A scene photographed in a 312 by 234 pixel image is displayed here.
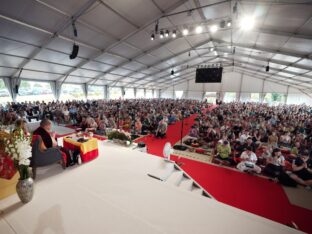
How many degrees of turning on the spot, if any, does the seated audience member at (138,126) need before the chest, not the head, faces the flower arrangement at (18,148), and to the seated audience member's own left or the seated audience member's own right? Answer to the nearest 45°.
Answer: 0° — they already face it

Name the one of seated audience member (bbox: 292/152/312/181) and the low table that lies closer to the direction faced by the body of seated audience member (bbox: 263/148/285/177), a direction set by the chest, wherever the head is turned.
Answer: the low table

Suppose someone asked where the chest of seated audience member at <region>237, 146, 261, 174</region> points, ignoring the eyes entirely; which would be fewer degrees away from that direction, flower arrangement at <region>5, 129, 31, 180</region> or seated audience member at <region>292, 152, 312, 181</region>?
the flower arrangement

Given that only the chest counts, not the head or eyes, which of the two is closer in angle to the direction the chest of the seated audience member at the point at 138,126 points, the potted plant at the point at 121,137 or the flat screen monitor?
the potted plant

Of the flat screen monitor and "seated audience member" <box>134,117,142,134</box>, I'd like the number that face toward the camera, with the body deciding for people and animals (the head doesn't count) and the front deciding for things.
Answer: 2

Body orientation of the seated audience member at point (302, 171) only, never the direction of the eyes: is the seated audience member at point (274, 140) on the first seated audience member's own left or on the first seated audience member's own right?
on the first seated audience member's own right

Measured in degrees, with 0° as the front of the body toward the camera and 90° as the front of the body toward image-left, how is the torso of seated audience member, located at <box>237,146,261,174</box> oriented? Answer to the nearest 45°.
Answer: approximately 0°

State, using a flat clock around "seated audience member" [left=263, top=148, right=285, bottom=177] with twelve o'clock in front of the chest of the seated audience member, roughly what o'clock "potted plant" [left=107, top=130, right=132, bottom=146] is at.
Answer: The potted plant is roughly at 2 o'clock from the seated audience member.

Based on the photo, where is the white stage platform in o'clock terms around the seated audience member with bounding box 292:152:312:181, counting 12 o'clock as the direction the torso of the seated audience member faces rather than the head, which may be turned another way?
The white stage platform is roughly at 11 o'clock from the seated audience member.

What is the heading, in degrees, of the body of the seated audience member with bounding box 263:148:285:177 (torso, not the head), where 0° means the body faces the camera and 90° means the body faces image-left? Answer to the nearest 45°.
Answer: approximately 45°
